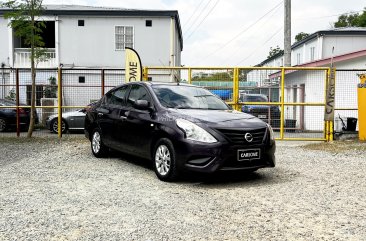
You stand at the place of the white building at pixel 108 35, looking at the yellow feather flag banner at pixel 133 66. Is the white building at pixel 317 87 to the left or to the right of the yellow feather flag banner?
left

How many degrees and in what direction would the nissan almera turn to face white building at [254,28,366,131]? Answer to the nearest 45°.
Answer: approximately 90° to its left

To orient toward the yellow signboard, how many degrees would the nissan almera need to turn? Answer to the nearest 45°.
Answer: approximately 90° to its left

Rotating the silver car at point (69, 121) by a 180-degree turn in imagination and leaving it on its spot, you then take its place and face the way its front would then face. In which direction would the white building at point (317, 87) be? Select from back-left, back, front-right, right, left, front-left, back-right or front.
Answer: front

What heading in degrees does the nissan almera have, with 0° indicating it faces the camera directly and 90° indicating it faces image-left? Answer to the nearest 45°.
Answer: approximately 315°

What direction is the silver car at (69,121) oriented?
to the viewer's left

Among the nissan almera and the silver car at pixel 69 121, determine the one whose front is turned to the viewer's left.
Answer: the silver car

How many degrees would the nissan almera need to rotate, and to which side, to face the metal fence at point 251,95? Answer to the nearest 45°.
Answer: approximately 135° to its left

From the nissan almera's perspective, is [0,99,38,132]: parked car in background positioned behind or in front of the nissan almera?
behind

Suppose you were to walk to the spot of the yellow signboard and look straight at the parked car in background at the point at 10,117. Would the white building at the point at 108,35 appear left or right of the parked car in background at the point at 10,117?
right

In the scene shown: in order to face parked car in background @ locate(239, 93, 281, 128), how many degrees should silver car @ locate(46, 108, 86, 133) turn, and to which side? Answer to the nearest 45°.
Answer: approximately 135° to its left
